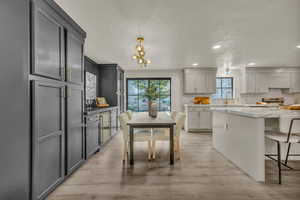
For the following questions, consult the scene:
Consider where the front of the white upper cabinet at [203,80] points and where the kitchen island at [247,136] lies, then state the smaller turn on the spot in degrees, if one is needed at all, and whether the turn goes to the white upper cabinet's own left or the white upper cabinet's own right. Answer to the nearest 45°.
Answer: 0° — it already faces it

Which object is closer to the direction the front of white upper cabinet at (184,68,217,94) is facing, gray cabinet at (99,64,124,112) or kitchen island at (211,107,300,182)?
the kitchen island

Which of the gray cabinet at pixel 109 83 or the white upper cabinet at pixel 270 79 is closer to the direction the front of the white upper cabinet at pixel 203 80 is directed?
the gray cabinet

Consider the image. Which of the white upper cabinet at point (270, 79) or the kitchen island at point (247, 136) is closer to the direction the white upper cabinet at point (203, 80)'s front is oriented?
the kitchen island

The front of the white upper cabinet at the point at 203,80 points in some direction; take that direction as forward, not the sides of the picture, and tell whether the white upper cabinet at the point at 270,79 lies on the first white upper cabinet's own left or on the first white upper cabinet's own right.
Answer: on the first white upper cabinet's own left

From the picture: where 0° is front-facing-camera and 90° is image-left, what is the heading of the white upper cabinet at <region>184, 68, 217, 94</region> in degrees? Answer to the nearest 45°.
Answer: approximately 0°

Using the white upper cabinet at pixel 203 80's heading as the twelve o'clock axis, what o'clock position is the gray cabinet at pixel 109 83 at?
The gray cabinet is roughly at 2 o'clock from the white upper cabinet.

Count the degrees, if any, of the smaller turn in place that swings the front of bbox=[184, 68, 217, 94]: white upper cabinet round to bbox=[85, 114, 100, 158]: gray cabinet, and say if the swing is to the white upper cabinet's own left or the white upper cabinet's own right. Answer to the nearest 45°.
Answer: approximately 45° to the white upper cabinet's own right
